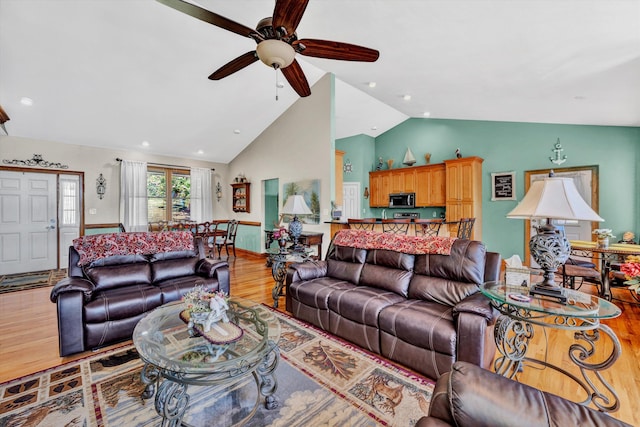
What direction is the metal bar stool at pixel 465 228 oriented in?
away from the camera

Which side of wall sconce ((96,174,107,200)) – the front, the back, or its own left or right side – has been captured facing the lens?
front

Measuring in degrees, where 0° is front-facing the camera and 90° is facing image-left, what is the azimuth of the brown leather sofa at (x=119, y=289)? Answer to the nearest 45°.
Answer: approximately 315°

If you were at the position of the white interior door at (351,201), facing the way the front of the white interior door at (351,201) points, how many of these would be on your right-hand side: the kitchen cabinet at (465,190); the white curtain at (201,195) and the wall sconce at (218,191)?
2

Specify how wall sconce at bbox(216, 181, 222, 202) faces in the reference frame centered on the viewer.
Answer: facing the viewer

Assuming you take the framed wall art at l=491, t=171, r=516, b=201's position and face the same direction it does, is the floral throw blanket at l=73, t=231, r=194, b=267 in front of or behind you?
in front

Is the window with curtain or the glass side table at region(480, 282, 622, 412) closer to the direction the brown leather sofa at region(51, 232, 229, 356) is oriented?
the glass side table

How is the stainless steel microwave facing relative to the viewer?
toward the camera

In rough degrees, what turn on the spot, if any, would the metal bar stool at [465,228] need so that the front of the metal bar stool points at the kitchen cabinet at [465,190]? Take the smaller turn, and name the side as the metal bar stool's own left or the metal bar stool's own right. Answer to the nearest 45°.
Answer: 0° — it already faces it

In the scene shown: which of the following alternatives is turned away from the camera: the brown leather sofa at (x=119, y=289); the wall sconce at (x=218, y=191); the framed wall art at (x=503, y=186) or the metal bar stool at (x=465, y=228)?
the metal bar stool

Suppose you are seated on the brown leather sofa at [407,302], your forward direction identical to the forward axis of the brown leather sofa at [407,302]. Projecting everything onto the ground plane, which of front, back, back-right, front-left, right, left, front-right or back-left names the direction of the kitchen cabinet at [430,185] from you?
back-right

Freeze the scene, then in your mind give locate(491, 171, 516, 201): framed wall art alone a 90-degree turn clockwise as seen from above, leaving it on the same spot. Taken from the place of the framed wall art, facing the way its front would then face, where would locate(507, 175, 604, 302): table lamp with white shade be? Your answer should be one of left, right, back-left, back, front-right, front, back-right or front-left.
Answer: left

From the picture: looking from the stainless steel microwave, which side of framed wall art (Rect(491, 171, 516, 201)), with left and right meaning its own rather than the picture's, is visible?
right

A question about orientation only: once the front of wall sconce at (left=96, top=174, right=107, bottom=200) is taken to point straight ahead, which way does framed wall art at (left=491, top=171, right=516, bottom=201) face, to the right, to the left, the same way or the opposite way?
to the right

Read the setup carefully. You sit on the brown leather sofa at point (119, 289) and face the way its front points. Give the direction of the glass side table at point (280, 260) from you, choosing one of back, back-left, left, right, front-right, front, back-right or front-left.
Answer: front-left

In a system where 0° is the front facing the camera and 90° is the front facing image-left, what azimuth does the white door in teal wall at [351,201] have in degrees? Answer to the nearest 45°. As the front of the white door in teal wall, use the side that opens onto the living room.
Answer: approximately 0°

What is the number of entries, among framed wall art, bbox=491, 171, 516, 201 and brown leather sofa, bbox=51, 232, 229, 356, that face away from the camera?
0
